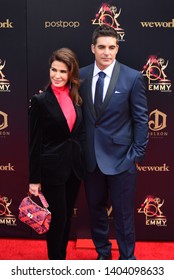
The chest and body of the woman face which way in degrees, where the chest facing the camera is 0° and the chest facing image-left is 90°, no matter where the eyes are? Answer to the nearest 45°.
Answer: approximately 315°

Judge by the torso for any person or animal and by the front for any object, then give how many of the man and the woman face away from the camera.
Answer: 0

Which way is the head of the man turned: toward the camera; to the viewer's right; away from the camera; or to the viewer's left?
toward the camera

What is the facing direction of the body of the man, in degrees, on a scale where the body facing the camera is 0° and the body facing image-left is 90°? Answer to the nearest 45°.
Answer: approximately 45°
